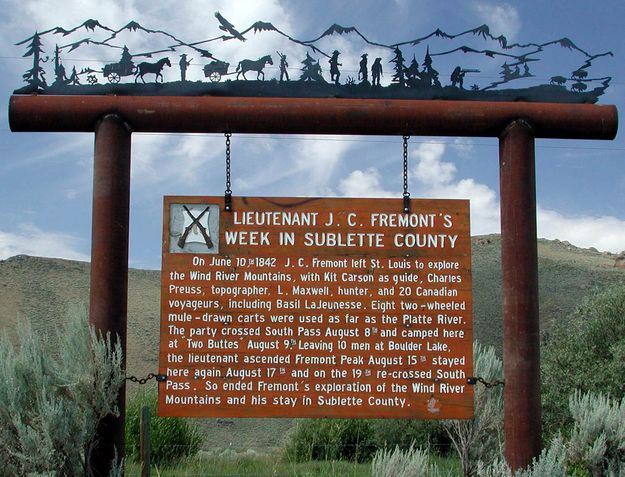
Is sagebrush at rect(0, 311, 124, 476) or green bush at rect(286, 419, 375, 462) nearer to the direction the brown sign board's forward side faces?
the sagebrush

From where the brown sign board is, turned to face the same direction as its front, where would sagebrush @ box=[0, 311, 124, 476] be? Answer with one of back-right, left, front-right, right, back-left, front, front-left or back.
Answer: right

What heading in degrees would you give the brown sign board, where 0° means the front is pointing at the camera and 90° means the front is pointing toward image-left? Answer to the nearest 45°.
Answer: approximately 0°

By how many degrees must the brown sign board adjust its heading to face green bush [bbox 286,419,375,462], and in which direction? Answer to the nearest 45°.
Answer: approximately 180°

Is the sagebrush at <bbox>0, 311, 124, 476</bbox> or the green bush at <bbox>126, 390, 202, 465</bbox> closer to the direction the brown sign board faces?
the sagebrush

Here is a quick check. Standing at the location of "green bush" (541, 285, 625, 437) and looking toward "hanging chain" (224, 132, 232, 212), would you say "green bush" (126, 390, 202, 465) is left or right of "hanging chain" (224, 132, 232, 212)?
right

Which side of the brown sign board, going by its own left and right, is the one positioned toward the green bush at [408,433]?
back

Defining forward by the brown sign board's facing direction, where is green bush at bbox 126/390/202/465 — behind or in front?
behind

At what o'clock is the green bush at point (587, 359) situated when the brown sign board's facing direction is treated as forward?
The green bush is roughly at 7 o'clock from the brown sign board.
